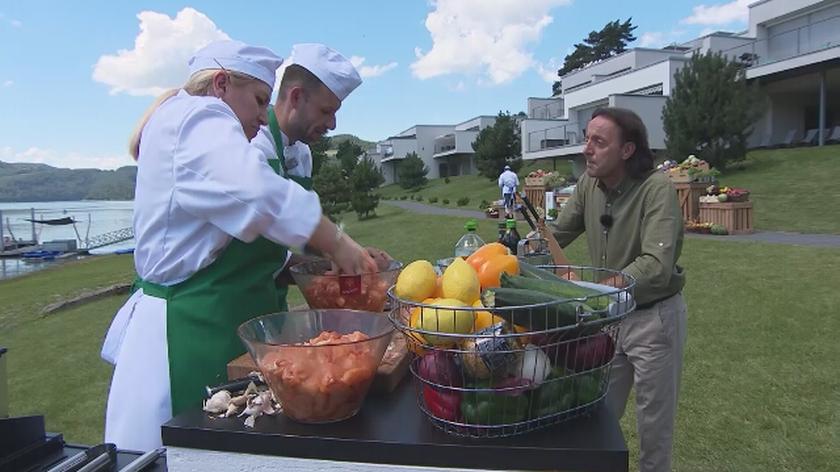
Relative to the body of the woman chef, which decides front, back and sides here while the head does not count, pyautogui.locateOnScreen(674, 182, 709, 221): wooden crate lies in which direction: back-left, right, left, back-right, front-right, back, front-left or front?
front-left

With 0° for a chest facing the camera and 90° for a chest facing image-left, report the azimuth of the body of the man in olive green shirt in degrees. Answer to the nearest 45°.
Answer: approximately 45°

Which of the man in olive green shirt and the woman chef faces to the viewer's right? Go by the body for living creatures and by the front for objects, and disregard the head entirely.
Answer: the woman chef

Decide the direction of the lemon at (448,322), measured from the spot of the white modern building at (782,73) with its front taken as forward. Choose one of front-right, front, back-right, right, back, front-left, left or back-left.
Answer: front-left

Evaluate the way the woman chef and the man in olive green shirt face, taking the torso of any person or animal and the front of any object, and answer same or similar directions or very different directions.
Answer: very different directions

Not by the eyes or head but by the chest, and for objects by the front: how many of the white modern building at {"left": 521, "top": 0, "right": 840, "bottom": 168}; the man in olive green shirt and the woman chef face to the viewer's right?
1

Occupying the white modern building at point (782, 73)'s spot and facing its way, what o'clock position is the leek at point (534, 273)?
The leek is roughly at 11 o'clock from the white modern building.

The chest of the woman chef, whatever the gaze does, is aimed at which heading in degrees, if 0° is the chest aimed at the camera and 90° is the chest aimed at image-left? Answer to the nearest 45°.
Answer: approximately 270°

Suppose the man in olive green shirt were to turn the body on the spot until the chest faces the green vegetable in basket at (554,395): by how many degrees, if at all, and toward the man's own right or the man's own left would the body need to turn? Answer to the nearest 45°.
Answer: approximately 45° to the man's own left

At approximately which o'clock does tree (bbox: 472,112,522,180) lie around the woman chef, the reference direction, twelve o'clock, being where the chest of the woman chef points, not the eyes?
The tree is roughly at 10 o'clock from the woman chef.

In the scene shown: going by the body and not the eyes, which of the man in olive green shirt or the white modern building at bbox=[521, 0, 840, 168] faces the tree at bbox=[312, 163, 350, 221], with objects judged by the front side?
the white modern building

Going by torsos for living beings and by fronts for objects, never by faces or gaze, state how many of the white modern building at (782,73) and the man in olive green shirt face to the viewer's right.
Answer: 0

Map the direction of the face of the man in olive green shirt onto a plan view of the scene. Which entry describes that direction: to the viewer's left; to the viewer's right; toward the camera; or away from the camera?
to the viewer's left

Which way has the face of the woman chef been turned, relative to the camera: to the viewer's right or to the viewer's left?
to the viewer's right

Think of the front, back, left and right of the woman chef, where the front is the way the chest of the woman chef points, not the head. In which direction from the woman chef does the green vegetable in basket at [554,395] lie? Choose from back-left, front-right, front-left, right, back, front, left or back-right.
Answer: front-right

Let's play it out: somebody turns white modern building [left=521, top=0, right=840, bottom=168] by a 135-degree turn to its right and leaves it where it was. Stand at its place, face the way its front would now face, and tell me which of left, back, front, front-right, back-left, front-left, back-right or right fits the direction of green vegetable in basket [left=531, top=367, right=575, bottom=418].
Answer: back
